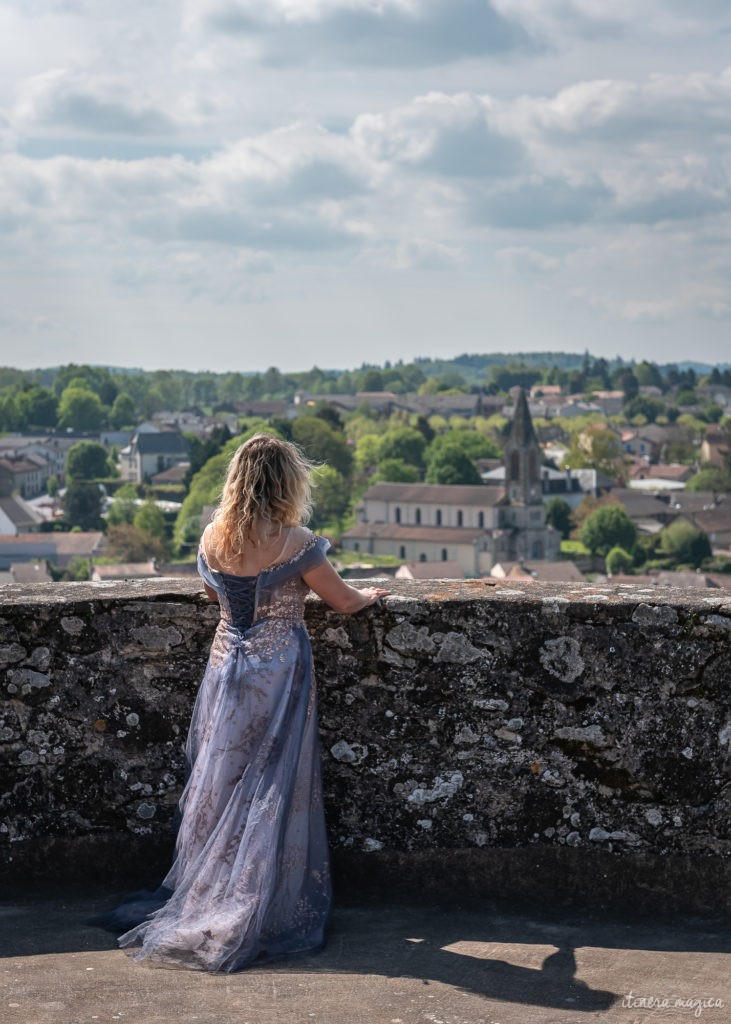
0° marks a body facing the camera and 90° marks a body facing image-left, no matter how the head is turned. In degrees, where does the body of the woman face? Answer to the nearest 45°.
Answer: approximately 225°
